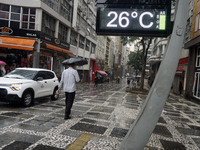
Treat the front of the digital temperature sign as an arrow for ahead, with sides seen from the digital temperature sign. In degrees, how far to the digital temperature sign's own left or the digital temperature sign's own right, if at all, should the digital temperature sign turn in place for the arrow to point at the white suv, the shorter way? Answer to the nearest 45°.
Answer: approximately 135° to the digital temperature sign's own right

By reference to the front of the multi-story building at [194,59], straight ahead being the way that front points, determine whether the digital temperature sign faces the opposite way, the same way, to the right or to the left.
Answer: to the left

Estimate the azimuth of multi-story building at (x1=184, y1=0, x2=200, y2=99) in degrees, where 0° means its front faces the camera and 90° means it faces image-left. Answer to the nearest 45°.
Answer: approximately 90°

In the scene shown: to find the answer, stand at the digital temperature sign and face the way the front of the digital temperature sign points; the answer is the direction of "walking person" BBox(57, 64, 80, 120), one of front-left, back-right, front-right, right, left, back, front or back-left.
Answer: back-right

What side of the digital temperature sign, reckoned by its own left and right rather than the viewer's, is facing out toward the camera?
front

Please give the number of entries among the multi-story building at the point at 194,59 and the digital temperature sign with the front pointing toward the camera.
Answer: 1
